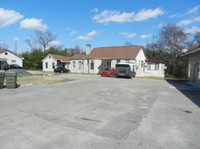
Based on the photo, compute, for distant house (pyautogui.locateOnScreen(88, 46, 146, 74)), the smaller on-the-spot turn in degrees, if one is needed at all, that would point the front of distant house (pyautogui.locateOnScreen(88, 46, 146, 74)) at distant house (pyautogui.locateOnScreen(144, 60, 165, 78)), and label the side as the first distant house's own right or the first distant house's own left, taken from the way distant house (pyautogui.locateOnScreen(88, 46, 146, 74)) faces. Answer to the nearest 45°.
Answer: approximately 90° to the first distant house's own left

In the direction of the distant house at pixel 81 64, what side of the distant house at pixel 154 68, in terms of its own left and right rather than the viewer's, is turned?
right

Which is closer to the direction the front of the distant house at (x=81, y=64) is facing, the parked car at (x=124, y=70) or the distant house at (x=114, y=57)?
the parked car

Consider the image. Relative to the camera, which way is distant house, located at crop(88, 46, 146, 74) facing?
toward the camera

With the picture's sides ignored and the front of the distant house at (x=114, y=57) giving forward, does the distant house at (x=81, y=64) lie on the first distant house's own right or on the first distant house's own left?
on the first distant house's own right

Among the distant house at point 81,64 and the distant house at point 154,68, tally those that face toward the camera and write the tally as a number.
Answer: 2

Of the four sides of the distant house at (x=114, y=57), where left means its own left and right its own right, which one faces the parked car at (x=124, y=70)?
front

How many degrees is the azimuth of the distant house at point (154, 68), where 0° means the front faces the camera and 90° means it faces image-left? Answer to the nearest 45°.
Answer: approximately 0°

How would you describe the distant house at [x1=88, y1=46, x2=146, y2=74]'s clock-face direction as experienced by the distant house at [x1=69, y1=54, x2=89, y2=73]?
the distant house at [x1=88, y1=46, x2=146, y2=74] is roughly at 10 o'clock from the distant house at [x1=69, y1=54, x2=89, y2=73].

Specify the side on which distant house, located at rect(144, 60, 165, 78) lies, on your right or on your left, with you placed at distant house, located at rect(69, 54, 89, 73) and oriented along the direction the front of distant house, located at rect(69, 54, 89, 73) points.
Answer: on your left

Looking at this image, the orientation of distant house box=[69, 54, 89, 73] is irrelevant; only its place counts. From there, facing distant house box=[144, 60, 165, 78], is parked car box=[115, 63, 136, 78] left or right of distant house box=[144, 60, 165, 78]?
right
